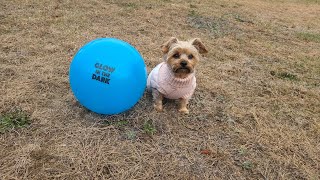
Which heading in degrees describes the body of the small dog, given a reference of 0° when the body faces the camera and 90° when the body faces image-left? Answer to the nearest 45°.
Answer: approximately 315°

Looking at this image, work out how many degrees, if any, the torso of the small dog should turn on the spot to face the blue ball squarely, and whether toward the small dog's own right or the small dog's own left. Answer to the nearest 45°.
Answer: approximately 90° to the small dog's own right
